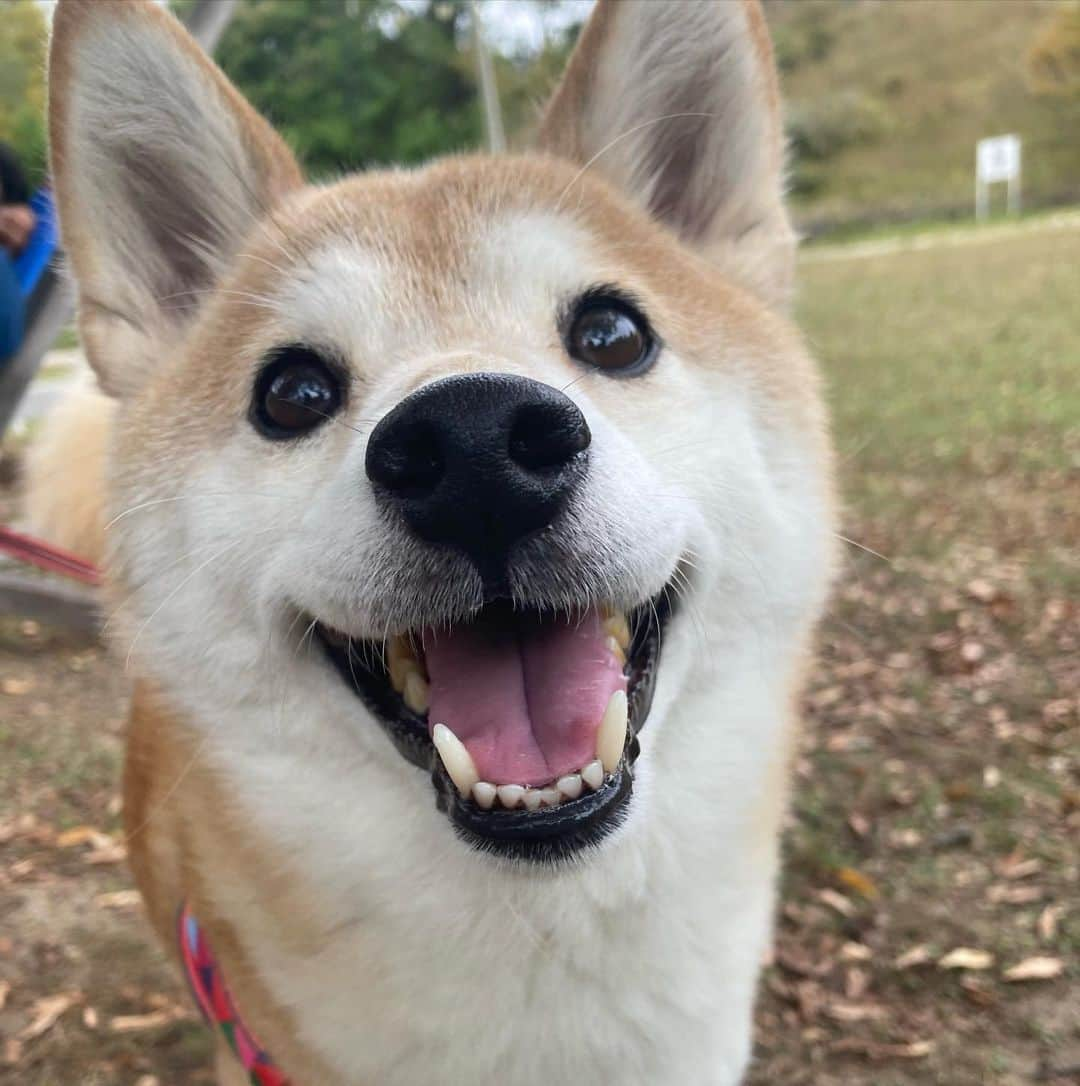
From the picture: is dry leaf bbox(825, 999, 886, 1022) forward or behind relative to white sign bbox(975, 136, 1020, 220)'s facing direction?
forward

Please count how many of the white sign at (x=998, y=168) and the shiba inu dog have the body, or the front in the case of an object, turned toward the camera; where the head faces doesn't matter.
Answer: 2

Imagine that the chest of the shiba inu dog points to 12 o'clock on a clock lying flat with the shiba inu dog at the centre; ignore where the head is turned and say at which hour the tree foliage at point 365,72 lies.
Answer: The tree foliage is roughly at 6 o'clock from the shiba inu dog.

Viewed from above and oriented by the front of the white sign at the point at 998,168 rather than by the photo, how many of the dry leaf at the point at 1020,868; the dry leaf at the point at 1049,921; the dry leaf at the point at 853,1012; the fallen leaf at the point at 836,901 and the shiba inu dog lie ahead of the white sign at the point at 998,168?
5

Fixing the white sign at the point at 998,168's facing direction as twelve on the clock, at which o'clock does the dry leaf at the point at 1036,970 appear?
The dry leaf is roughly at 12 o'clock from the white sign.

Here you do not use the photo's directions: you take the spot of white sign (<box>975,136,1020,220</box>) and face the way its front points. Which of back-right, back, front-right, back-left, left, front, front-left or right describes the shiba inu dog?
front

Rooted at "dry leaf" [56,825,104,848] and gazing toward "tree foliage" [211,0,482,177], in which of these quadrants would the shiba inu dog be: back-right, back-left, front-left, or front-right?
back-right

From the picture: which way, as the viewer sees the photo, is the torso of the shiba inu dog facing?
toward the camera

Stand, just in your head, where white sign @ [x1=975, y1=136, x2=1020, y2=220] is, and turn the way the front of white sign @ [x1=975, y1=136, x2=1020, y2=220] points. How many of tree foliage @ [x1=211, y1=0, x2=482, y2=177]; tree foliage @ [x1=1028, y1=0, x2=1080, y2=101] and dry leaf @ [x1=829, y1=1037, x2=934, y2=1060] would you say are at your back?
1

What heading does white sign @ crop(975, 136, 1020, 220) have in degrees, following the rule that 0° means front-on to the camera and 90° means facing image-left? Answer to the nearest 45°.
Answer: approximately 0°
